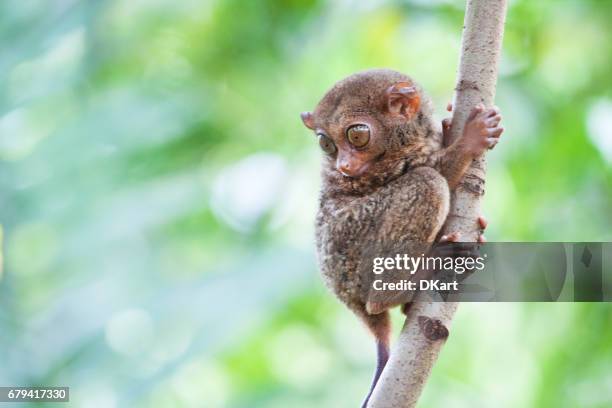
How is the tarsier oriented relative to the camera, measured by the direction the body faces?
to the viewer's right
